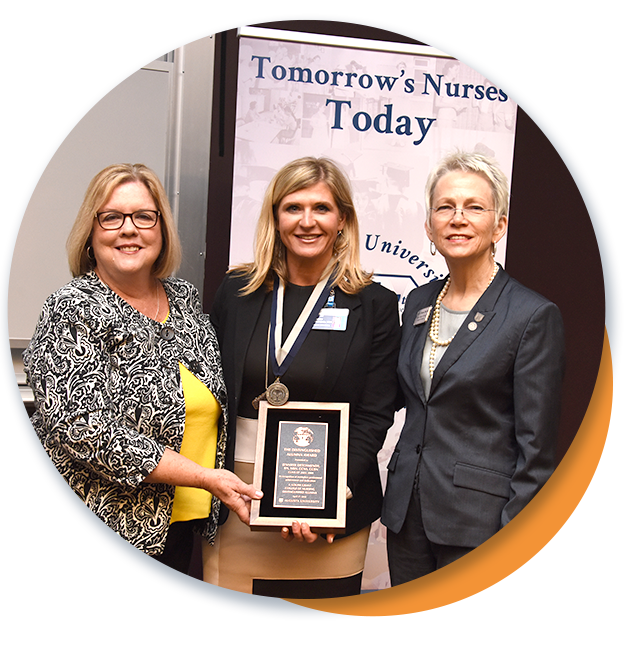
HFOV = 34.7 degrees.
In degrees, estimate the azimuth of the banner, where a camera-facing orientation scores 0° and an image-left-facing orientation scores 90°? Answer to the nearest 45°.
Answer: approximately 0°

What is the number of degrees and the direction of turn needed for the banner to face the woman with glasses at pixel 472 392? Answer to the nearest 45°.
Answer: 0° — it already faces them
